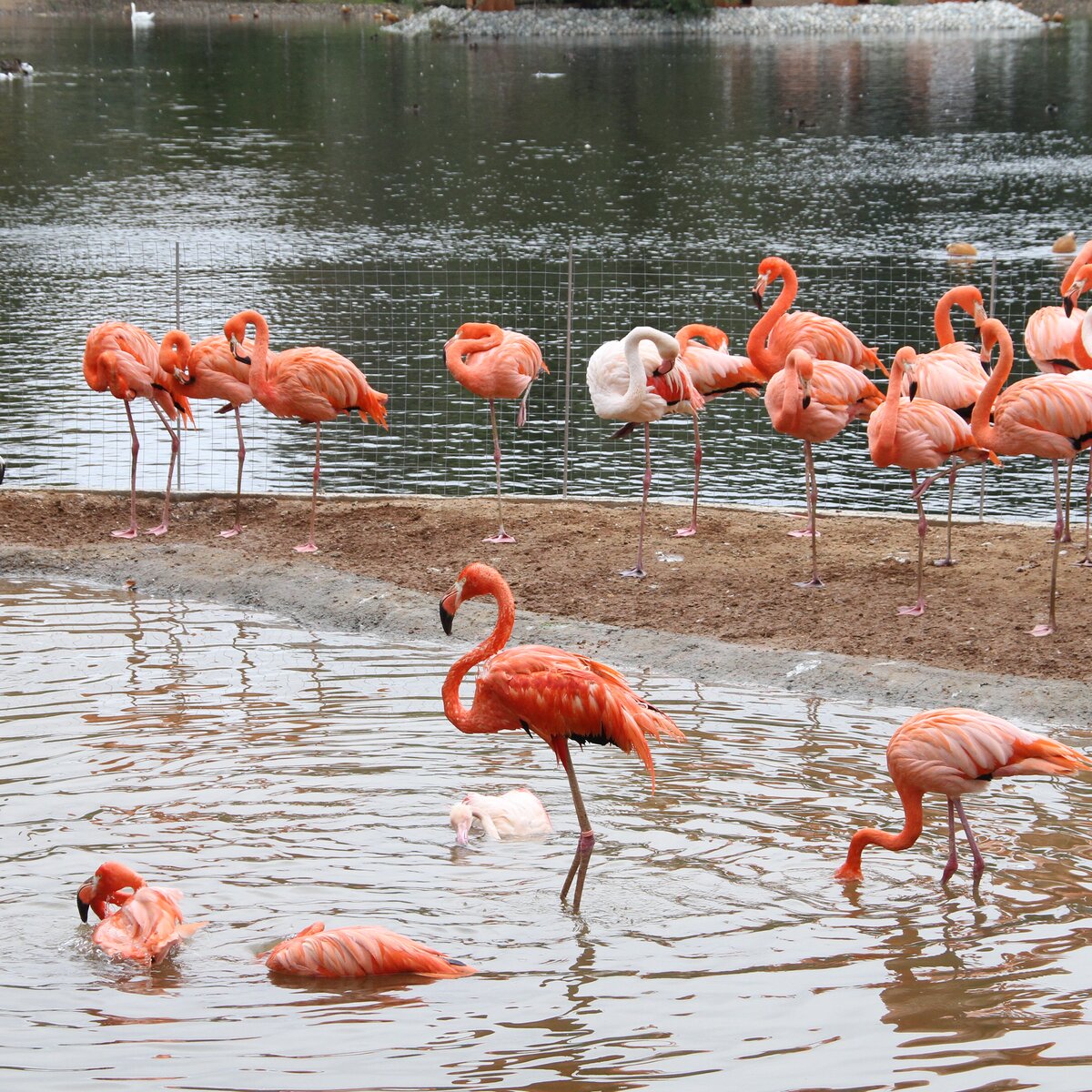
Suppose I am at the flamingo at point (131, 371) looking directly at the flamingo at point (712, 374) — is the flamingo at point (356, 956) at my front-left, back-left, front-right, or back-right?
front-right

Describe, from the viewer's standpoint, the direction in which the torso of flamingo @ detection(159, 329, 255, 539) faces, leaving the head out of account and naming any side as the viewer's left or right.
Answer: facing to the left of the viewer

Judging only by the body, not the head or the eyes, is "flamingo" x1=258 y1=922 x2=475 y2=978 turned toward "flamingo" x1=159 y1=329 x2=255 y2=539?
no

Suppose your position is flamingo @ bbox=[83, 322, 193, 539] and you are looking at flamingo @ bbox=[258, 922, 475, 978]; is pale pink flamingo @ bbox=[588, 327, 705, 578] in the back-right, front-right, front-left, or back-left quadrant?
front-left

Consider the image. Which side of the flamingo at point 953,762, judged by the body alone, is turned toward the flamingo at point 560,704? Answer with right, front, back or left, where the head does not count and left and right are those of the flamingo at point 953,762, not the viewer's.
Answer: front

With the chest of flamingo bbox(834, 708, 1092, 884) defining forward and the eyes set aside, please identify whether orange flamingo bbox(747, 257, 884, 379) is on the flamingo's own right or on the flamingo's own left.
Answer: on the flamingo's own right

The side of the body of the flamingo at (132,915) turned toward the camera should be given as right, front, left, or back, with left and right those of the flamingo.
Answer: left

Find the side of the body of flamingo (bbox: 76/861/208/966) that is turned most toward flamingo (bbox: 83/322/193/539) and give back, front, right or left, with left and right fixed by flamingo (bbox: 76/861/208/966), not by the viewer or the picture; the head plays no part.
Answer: right

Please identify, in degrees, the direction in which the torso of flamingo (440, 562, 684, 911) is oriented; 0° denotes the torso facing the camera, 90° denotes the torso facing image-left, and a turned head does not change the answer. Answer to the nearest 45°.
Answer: approximately 90°

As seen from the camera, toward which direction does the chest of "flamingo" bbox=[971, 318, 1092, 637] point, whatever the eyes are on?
to the viewer's left

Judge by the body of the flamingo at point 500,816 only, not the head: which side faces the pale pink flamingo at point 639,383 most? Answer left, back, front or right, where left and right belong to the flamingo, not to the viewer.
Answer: right

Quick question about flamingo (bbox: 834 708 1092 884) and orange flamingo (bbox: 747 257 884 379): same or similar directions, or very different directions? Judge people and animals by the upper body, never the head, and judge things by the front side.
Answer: same or similar directions

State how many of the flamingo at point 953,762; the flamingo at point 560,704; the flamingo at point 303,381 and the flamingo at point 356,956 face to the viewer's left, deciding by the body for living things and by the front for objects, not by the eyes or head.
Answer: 4

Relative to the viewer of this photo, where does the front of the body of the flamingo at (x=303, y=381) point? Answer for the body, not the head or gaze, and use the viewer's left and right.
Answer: facing to the left of the viewer

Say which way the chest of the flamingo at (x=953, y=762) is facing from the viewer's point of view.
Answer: to the viewer's left

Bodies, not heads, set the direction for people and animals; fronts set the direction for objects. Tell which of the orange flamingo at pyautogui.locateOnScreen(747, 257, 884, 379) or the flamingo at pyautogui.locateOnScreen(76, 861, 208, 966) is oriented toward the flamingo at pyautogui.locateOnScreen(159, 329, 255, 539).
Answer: the orange flamingo

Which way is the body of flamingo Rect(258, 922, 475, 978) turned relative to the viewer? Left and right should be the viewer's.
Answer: facing to the left of the viewer

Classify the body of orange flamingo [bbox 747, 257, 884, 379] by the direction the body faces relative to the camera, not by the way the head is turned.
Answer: to the viewer's left

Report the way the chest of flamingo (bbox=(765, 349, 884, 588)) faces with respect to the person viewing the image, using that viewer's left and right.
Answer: facing the viewer and to the left of the viewer
